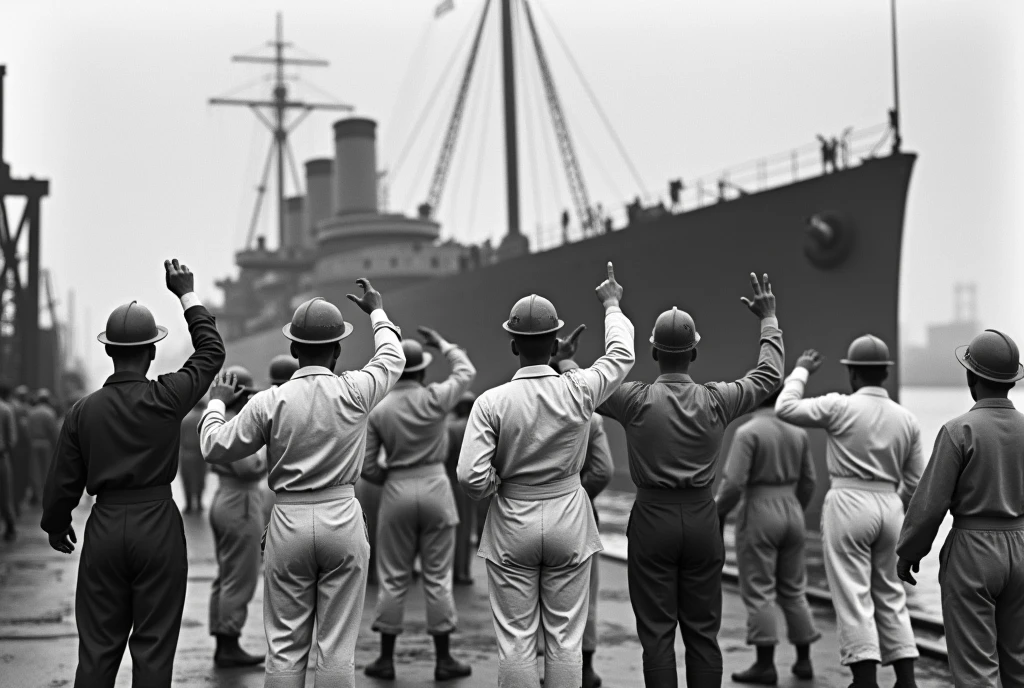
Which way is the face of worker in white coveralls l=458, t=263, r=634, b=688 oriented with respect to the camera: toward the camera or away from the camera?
away from the camera

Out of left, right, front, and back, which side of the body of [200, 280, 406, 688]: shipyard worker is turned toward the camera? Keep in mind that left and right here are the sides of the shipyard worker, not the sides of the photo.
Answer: back

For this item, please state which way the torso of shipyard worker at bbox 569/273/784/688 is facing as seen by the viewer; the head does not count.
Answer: away from the camera

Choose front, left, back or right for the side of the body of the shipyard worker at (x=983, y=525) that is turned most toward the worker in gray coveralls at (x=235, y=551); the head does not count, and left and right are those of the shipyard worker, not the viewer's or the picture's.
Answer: left

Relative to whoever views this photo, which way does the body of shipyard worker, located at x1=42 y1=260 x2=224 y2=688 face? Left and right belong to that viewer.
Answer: facing away from the viewer

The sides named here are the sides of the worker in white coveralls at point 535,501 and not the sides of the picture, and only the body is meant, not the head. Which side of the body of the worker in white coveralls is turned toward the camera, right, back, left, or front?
back

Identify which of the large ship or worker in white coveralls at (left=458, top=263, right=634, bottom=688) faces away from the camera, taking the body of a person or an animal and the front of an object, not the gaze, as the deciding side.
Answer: the worker in white coveralls

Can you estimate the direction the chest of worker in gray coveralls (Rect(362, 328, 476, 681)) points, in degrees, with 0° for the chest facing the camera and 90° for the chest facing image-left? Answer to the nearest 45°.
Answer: approximately 180°

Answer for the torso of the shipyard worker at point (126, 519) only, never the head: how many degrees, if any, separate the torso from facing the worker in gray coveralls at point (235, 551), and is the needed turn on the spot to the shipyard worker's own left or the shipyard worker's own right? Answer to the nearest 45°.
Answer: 0° — they already face them

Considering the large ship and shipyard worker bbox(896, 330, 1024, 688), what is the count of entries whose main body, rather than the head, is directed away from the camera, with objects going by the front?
1
